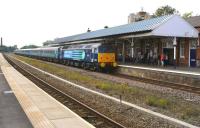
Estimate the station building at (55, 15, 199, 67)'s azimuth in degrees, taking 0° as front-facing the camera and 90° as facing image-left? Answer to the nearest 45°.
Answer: approximately 45°
